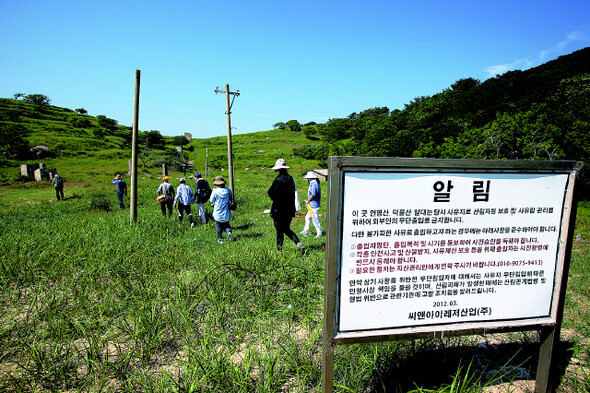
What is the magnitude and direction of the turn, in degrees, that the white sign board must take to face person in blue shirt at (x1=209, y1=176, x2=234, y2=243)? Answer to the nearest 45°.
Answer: approximately 135° to its right

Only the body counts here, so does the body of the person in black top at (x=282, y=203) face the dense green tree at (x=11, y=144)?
yes

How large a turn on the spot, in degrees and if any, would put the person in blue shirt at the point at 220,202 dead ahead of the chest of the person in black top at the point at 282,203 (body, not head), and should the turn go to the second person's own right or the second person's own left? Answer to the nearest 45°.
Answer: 0° — they already face them

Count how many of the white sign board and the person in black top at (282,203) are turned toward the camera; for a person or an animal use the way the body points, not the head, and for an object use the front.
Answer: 1

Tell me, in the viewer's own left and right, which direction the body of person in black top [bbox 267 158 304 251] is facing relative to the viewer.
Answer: facing away from the viewer and to the left of the viewer

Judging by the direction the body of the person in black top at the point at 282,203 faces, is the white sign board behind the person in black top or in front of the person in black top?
behind
